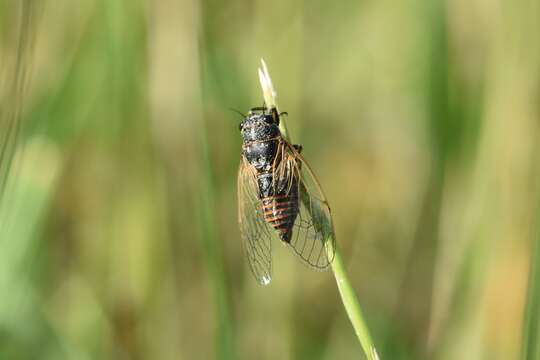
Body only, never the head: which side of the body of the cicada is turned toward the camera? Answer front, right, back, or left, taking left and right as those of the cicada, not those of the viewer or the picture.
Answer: back
